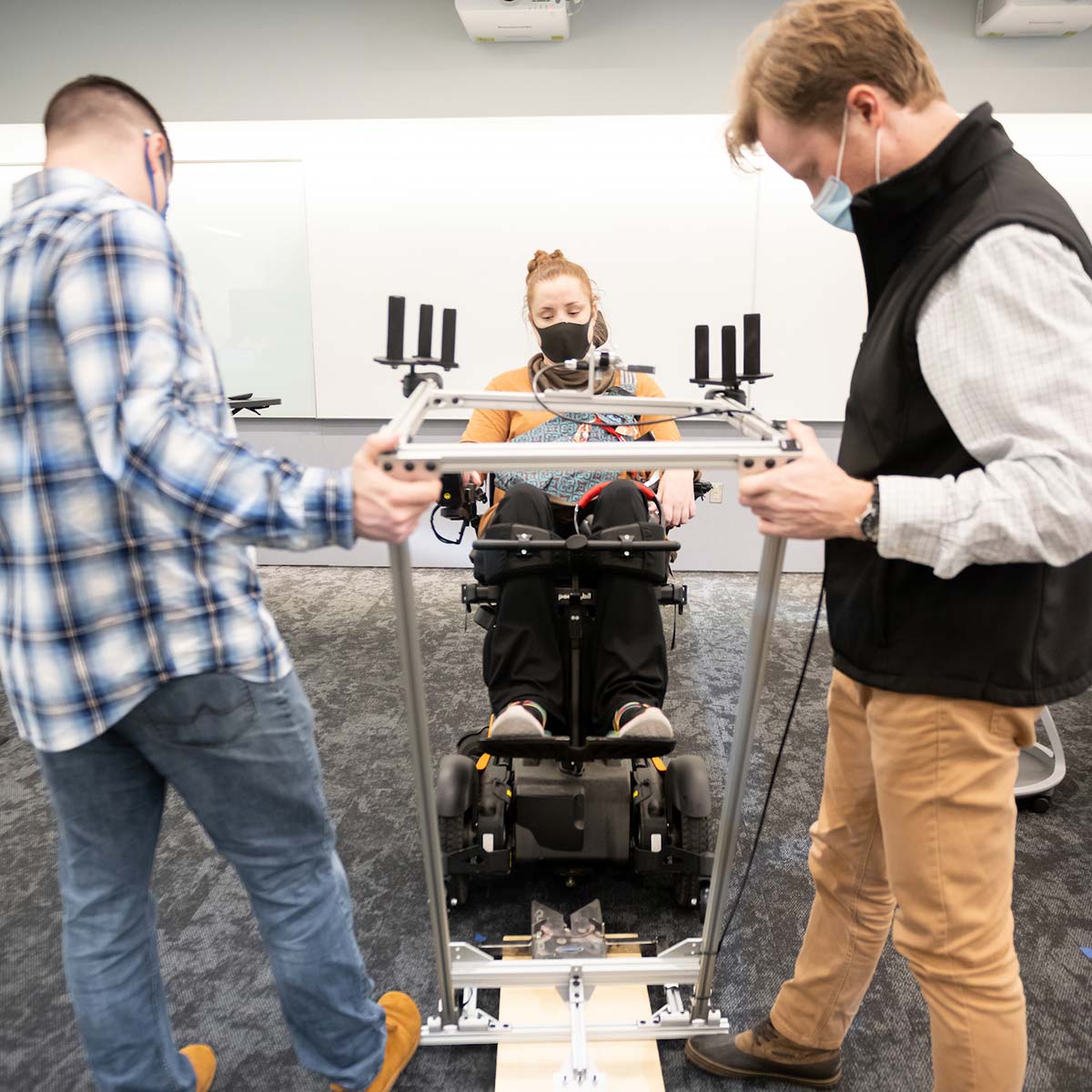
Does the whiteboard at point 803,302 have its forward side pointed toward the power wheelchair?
yes

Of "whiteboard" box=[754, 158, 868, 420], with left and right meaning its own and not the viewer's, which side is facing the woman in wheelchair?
front

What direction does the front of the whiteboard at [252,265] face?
toward the camera

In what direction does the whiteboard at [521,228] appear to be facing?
toward the camera

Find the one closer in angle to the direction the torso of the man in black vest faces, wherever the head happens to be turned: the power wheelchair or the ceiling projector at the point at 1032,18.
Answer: the power wheelchair

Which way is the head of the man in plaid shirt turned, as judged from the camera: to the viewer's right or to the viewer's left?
to the viewer's right

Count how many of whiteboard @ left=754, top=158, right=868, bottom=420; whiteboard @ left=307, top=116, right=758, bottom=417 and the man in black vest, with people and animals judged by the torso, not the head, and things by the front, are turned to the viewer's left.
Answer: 1

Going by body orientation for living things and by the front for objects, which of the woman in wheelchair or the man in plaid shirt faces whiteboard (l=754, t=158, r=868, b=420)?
the man in plaid shirt

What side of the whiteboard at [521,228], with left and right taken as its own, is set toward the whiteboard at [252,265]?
right

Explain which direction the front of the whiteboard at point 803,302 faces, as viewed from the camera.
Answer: facing the viewer
